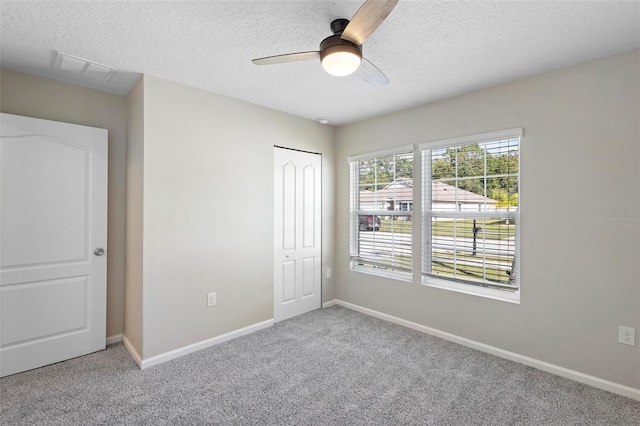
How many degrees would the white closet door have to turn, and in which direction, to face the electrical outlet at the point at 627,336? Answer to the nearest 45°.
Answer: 0° — it already faces it

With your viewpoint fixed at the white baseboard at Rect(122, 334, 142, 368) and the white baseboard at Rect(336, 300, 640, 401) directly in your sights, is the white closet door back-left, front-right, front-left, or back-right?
front-left

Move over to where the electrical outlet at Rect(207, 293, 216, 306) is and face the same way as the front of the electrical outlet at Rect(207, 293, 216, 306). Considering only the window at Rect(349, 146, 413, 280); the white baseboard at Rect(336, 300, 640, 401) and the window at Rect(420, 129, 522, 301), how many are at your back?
0

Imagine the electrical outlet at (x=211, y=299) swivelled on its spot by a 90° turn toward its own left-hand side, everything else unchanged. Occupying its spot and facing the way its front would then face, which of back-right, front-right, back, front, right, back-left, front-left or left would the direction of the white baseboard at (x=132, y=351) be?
back-left

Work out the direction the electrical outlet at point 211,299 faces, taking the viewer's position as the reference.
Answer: facing the viewer and to the right of the viewer

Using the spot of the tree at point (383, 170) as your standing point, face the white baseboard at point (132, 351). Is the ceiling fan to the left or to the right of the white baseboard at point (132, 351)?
left

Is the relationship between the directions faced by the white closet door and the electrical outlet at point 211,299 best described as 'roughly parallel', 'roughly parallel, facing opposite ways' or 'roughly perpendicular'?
roughly parallel

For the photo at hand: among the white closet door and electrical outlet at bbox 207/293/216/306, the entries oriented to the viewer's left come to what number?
0

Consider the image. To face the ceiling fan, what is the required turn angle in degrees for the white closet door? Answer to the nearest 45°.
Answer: approximately 45° to its right

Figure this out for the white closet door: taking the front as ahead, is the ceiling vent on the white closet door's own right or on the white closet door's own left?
on the white closet door's own right

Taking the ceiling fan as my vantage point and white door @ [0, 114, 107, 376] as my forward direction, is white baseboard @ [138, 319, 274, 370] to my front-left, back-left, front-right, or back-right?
front-right

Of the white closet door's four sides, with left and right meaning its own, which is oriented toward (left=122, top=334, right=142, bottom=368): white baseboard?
right
